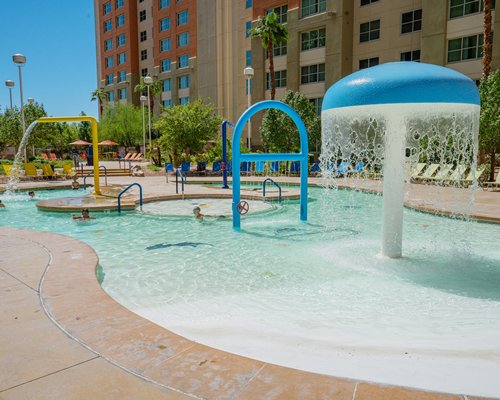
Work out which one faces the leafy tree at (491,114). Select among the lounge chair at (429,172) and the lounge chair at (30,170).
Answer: the lounge chair at (30,170)

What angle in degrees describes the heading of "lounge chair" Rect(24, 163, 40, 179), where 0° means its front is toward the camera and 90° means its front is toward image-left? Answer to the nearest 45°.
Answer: approximately 315°

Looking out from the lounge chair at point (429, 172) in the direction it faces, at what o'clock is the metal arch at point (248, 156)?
The metal arch is roughly at 11 o'clock from the lounge chair.

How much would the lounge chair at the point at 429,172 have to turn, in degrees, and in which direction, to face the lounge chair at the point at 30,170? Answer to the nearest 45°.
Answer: approximately 45° to its right

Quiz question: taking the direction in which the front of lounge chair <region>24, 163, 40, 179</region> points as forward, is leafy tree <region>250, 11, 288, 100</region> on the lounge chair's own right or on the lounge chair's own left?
on the lounge chair's own left
